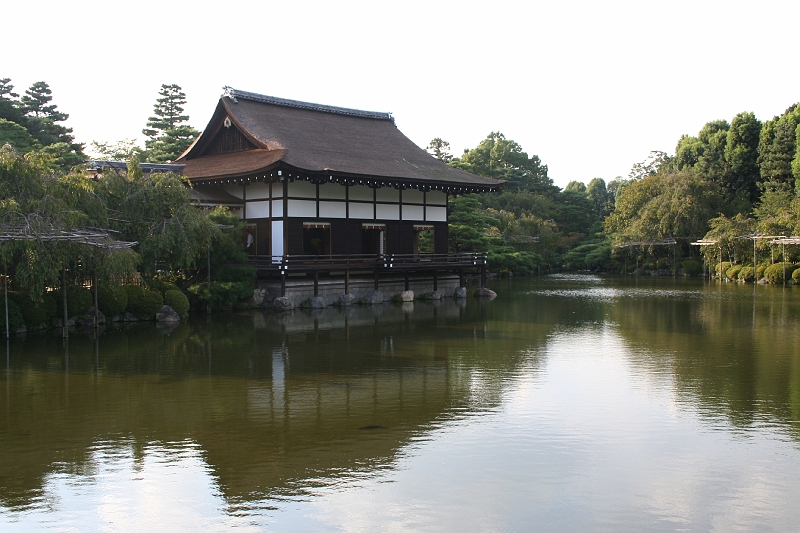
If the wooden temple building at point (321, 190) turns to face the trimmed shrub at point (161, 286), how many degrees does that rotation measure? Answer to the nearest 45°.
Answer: approximately 90° to its right

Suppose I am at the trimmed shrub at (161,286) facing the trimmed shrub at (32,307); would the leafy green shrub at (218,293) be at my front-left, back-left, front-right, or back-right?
back-left

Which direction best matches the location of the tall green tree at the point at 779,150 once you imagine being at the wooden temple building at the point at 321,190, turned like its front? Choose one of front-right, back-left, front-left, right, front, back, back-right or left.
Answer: left

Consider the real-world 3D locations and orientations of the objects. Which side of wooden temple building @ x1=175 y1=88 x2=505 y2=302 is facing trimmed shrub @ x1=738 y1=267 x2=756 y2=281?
left

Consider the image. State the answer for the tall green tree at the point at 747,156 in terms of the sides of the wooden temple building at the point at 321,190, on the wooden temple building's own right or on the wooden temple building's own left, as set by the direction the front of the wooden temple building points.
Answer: on the wooden temple building's own left

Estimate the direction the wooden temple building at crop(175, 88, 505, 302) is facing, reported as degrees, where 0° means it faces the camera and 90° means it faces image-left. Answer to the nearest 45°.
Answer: approximately 315°

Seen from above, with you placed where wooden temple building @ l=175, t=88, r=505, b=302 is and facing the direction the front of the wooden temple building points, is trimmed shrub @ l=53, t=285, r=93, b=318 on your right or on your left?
on your right

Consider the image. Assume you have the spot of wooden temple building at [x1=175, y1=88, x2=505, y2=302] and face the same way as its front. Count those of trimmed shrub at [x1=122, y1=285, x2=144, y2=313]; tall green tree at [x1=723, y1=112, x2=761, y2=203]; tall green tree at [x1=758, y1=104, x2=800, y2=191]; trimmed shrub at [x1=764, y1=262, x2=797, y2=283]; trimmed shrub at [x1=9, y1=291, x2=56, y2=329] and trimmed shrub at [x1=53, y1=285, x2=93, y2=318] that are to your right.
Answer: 3

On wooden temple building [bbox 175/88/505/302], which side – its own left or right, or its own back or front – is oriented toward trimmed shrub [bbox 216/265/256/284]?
right

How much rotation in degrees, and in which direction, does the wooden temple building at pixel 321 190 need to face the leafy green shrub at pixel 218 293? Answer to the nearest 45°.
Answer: approximately 90° to its right
